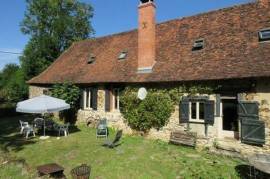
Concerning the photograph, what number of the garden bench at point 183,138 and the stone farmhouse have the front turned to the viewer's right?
0

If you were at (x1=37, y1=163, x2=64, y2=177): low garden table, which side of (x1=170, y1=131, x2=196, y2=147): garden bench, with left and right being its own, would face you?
front

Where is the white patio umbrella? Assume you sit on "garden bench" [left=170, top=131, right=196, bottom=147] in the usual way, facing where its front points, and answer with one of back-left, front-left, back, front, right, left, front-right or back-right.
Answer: front-right

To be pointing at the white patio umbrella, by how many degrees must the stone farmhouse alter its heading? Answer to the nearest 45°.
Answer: approximately 45° to its right

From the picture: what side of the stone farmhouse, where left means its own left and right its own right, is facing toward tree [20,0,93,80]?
right

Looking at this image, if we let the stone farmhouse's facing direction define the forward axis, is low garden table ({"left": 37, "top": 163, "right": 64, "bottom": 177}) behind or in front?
in front

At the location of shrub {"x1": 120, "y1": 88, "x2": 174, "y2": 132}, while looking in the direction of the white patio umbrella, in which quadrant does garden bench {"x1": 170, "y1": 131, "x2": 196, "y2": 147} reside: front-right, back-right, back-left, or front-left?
back-left

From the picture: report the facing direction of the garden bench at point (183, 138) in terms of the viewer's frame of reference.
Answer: facing the viewer and to the left of the viewer

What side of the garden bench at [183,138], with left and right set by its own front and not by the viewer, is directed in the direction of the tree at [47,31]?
right

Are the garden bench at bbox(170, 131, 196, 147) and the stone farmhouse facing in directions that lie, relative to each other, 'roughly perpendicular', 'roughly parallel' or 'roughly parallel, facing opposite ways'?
roughly parallel

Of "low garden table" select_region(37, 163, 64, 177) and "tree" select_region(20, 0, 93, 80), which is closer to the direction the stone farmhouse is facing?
the low garden table
